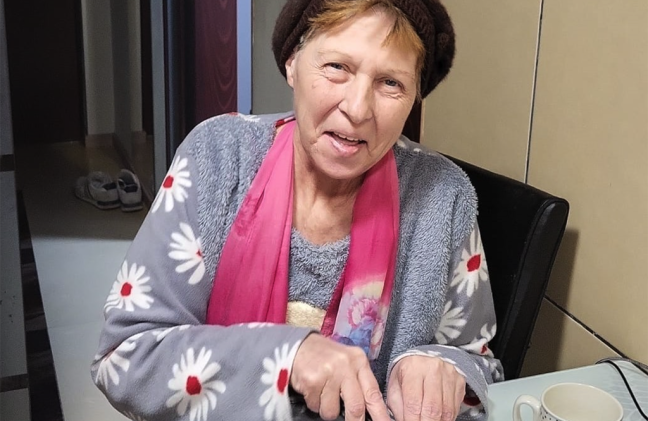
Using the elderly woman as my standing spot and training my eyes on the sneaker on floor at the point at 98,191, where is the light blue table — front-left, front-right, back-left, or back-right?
back-right

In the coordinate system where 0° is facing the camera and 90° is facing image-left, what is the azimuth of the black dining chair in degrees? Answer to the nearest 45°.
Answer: approximately 45°

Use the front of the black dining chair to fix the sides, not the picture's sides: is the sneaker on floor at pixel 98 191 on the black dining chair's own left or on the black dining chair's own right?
on the black dining chair's own right

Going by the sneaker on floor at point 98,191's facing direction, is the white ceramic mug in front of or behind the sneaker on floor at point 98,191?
in front

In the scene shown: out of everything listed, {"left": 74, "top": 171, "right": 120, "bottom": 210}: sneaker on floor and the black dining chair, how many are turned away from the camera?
0

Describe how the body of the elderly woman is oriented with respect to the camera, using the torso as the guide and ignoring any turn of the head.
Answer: toward the camera
